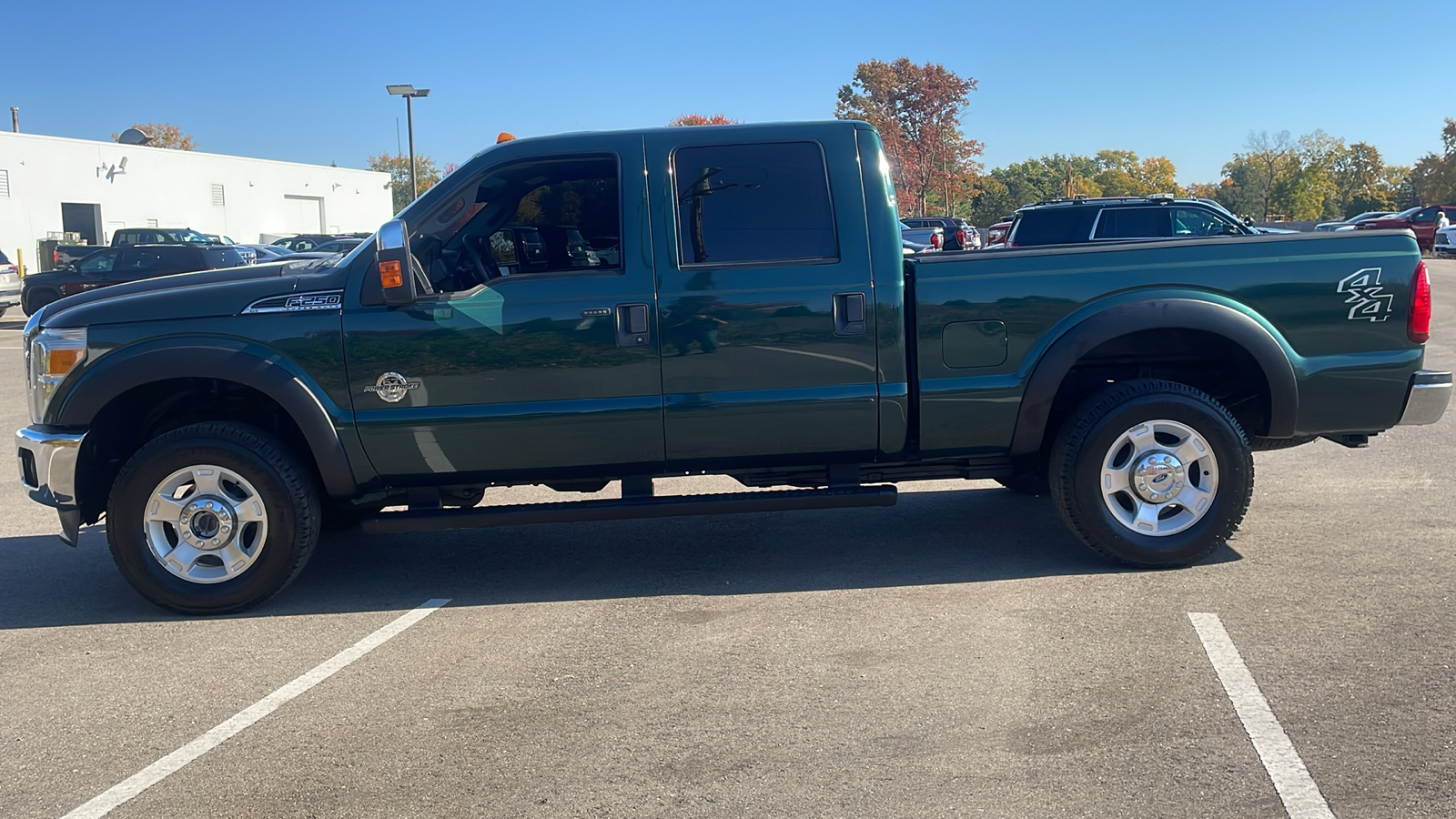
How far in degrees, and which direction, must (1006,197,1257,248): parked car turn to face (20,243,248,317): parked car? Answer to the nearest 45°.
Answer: approximately 180°

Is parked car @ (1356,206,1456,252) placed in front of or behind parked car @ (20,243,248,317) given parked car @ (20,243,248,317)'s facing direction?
behind

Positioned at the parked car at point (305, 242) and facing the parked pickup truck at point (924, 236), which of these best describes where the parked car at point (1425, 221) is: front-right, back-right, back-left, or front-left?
front-left

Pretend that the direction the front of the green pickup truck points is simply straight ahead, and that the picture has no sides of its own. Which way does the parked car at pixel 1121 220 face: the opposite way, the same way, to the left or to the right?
the opposite way

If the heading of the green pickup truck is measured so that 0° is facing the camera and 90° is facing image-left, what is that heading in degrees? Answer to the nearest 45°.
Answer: approximately 90°

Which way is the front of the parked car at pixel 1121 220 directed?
to the viewer's right

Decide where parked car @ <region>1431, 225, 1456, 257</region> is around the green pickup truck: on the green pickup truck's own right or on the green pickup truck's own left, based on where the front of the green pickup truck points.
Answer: on the green pickup truck's own right

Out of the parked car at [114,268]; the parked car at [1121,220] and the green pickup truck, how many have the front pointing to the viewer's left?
2

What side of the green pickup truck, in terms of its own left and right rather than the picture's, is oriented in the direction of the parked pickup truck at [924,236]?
right

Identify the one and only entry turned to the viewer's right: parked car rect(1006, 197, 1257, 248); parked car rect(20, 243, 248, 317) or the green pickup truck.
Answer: parked car rect(1006, 197, 1257, 248)

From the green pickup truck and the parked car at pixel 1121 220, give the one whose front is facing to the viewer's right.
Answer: the parked car

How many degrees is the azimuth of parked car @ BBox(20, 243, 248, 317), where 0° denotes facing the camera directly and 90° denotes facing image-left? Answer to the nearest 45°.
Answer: approximately 90°
